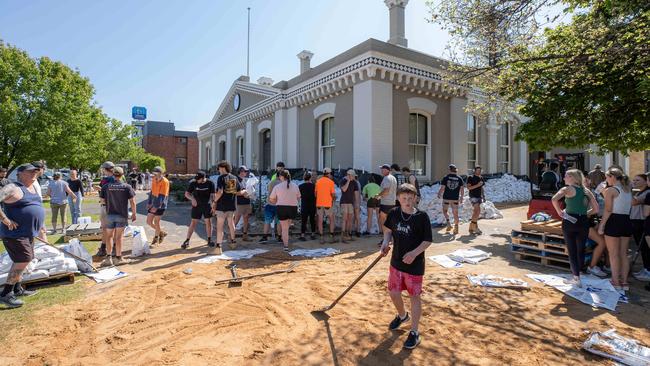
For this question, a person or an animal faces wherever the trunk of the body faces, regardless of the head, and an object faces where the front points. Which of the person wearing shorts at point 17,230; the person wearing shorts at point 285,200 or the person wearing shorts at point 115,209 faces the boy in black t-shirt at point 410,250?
the person wearing shorts at point 17,230

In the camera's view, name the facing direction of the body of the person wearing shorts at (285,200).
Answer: away from the camera

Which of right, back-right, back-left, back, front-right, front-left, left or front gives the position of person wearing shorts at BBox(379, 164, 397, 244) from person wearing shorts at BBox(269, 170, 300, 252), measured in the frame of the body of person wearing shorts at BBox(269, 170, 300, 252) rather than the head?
right

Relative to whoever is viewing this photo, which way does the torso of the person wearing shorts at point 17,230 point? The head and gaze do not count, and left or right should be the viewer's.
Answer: facing the viewer and to the right of the viewer

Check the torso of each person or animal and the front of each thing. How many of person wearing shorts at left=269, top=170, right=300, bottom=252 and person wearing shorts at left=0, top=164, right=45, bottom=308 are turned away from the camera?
1

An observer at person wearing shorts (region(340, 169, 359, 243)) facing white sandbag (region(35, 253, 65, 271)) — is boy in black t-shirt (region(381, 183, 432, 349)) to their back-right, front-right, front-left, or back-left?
front-left

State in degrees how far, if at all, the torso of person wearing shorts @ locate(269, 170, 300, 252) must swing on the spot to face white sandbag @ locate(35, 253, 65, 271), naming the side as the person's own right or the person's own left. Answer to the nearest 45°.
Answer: approximately 135° to the person's own left

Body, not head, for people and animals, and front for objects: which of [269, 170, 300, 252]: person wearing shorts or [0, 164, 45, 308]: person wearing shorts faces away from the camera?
[269, 170, 300, 252]: person wearing shorts

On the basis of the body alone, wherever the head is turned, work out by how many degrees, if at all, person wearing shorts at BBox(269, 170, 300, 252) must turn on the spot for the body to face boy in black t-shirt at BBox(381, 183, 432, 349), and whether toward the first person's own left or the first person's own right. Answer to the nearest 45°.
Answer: approximately 180°

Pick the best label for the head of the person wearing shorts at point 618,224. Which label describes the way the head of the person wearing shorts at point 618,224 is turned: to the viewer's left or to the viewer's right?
to the viewer's left

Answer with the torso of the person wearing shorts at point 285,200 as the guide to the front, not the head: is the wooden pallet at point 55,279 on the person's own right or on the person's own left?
on the person's own left
